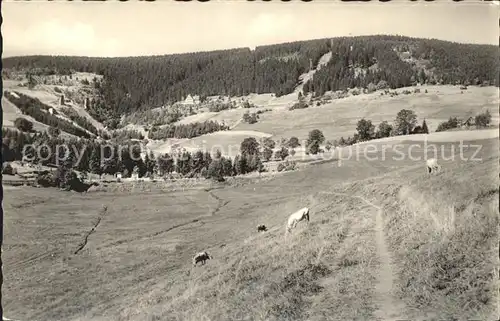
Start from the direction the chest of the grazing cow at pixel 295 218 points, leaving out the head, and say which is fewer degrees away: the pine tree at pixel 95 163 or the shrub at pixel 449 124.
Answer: the pine tree

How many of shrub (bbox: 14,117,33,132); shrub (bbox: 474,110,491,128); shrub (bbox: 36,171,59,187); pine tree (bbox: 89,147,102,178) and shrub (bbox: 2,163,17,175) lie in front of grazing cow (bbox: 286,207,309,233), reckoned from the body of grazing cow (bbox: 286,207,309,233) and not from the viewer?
4

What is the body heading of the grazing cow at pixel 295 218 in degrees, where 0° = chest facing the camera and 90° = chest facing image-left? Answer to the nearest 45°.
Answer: approximately 90°

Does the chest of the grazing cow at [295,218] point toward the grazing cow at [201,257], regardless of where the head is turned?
yes

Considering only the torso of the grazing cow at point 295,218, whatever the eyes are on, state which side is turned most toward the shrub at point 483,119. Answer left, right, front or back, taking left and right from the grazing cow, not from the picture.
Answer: back
